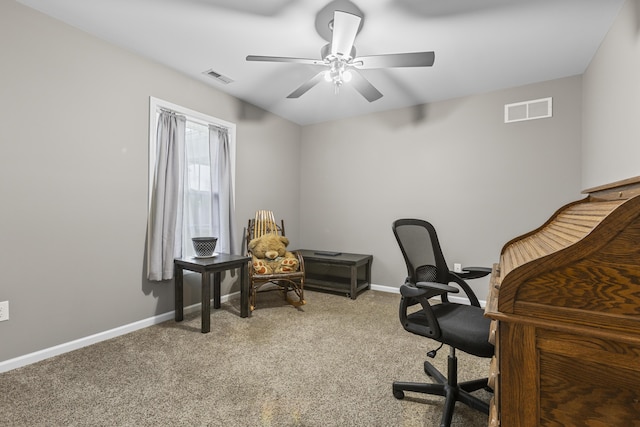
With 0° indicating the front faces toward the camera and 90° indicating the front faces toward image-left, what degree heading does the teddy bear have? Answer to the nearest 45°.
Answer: approximately 0°

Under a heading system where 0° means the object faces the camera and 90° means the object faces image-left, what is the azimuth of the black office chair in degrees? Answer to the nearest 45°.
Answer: approximately 315°

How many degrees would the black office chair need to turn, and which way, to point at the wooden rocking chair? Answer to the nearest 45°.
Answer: approximately 180°

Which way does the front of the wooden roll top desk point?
to the viewer's left

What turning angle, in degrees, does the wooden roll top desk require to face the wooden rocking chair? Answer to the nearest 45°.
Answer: approximately 45° to its right

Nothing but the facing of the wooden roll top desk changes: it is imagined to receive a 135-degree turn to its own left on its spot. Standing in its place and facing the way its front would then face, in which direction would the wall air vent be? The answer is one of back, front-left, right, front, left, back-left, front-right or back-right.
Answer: back-left

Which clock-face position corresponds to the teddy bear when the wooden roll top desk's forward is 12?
The teddy bear is roughly at 1 o'clock from the wooden roll top desk.

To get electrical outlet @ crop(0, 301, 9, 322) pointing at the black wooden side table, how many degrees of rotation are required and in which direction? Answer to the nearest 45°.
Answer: approximately 90° to its left
